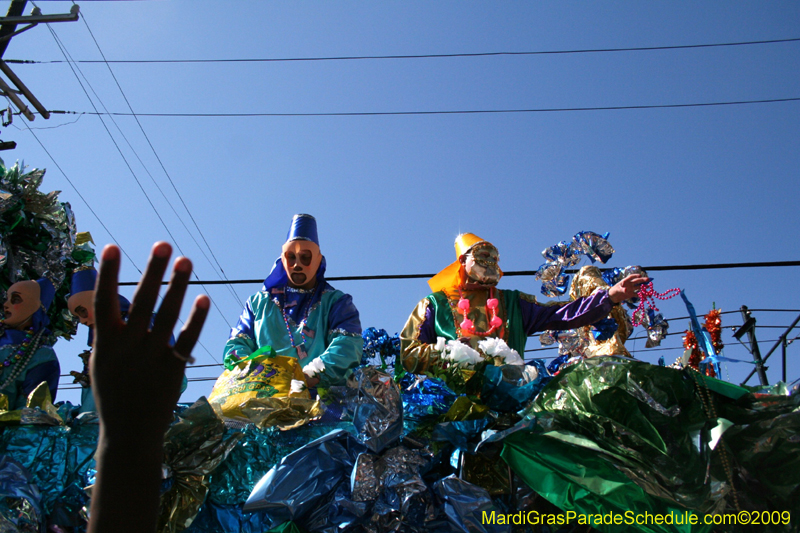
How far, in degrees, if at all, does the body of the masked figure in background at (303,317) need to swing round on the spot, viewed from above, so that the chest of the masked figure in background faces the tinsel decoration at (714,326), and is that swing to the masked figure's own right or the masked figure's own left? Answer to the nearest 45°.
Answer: approximately 90° to the masked figure's own left

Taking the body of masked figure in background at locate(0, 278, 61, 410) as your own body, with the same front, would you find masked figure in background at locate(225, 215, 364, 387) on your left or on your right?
on your left

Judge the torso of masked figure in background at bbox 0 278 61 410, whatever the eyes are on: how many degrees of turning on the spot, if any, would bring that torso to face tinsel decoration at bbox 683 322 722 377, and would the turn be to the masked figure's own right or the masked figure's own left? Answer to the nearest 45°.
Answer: approximately 90° to the masked figure's own left

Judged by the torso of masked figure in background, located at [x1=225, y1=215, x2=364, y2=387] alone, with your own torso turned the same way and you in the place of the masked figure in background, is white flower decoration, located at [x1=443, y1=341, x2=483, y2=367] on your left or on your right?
on your left

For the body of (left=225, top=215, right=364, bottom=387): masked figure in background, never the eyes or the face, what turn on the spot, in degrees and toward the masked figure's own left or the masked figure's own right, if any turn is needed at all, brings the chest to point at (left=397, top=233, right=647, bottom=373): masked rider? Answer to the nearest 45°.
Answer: approximately 90° to the masked figure's own left

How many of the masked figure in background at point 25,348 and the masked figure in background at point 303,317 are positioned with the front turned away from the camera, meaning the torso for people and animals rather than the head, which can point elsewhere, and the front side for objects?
0

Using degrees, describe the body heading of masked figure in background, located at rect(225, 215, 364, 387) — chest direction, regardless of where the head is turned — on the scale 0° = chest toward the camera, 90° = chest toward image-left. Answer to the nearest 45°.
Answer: approximately 0°

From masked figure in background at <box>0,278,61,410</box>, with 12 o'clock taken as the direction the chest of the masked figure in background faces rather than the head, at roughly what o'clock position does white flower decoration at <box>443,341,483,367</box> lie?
The white flower decoration is roughly at 9 o'clock from the masked figure in background.

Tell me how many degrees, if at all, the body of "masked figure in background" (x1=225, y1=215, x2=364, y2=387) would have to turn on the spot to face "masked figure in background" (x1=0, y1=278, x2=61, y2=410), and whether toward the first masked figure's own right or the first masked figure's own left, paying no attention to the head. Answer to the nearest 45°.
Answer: approximately 90° to the first masked figure's own right

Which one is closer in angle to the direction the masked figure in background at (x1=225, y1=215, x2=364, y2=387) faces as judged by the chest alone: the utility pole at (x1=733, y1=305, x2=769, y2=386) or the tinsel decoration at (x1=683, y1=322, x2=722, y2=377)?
the tinsel decoration
